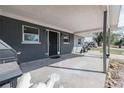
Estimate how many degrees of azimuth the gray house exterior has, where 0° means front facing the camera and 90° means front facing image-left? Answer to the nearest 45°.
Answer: approximately 315°
